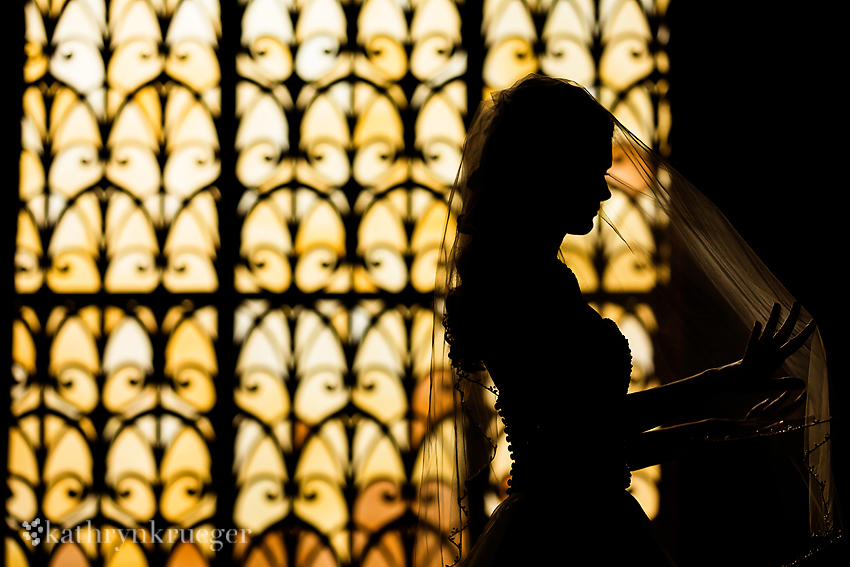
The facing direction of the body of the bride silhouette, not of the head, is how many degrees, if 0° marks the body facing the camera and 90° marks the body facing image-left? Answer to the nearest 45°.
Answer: approximately 270°

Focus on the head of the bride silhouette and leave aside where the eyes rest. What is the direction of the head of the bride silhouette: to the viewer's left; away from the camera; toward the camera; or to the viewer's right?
to the viewer's right
